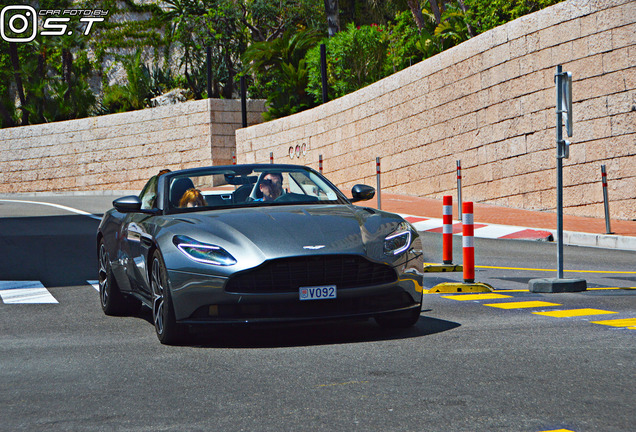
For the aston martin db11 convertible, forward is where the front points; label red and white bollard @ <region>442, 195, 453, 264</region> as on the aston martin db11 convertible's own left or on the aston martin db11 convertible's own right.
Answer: on the aston martin db11 convertible's own left

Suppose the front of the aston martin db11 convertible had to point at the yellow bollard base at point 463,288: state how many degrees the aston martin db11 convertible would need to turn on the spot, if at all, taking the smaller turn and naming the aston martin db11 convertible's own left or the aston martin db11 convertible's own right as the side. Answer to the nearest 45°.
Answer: approximately 90° to the aston martin db11 convertible's own left

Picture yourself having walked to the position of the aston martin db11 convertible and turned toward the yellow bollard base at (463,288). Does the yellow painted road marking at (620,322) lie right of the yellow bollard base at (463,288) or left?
right

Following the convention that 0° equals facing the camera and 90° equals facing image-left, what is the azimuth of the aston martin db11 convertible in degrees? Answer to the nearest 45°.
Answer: approximately 315°

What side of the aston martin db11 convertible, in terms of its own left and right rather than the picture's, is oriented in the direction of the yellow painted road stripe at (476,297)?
left
